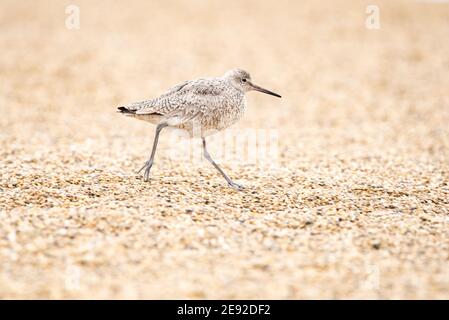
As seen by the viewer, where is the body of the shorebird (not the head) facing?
to the viewer's right
